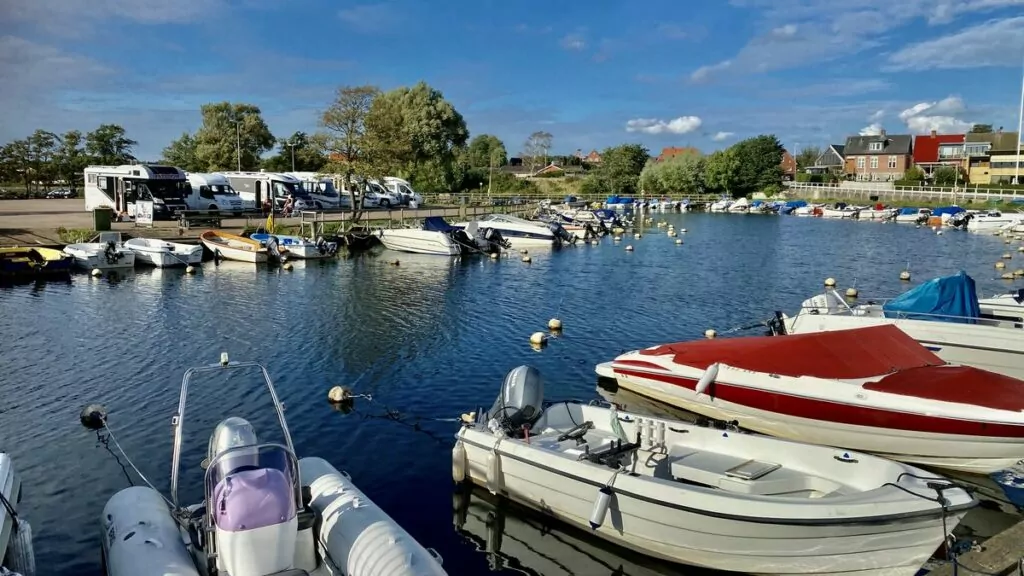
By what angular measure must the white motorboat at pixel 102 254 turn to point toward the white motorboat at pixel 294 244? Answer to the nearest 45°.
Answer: approximately 135° to its right

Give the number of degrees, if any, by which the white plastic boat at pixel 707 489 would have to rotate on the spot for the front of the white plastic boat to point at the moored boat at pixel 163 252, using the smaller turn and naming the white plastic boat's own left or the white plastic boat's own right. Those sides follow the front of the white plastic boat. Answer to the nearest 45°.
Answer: approximately 180°

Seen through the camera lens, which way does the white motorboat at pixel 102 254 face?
facing away from the viewer and to the left of the viewer

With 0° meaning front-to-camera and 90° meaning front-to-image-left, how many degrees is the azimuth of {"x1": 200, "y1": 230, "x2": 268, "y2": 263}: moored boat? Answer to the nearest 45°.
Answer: approximately 135°

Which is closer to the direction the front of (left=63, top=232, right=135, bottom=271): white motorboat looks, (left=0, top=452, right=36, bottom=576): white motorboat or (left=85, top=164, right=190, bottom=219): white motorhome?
the white motorhome

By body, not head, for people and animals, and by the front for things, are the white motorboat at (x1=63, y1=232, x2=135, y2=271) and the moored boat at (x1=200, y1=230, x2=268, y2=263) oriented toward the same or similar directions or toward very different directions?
same or similar directions

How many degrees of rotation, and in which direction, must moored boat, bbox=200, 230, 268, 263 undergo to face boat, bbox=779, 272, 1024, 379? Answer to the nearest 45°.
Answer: approximately 180°

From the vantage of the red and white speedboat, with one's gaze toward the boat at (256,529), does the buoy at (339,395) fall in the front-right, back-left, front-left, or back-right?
front-right

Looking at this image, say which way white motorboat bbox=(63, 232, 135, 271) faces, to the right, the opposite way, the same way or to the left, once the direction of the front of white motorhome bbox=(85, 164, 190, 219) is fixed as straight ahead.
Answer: the opposite way

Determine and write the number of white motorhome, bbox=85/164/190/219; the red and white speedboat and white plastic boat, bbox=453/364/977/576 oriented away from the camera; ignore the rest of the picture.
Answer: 0

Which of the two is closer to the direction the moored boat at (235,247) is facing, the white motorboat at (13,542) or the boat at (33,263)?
the boat
